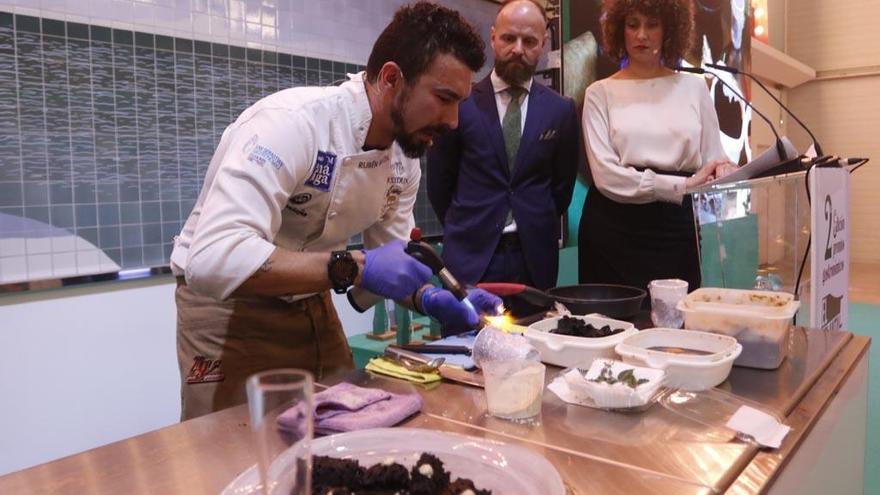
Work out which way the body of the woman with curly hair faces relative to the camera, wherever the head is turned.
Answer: toward the camera

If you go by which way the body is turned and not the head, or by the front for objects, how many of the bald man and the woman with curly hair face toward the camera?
2

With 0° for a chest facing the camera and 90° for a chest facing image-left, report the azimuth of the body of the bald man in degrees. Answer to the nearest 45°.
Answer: approximately 0°

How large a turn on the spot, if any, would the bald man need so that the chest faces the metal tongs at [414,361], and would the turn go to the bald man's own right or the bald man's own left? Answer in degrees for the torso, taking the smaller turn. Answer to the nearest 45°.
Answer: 0° — they already face it

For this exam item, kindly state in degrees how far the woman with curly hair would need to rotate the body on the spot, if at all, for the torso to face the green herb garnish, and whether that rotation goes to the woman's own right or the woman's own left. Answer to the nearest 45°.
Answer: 0° — they already face it

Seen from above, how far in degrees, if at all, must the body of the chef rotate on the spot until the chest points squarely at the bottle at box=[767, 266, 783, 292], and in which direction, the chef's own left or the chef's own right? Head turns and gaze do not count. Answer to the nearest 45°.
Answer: approximately 45° to the chef's own left

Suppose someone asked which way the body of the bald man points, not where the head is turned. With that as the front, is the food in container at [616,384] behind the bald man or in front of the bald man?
in front

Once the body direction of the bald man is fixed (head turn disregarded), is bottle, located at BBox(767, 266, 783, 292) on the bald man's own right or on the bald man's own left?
on the bald man's own left

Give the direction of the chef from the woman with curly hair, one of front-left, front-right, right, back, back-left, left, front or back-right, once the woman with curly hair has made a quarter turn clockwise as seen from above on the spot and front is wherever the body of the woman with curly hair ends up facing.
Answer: front-left

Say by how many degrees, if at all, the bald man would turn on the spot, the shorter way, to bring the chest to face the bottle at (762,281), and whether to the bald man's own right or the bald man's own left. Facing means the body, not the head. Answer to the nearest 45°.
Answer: approximately 45° to the bald man's own left

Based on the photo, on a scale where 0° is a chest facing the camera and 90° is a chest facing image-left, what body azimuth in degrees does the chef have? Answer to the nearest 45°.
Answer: approximately 315°

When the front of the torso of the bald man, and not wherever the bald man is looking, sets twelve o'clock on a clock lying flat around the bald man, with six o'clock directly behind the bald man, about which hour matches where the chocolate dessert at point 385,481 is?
The chocolate dessert is roughly at 12 o'clock from the bald man.

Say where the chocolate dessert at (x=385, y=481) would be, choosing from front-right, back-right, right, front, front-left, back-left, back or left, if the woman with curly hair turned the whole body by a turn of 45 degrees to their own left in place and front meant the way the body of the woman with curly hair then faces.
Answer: front-right

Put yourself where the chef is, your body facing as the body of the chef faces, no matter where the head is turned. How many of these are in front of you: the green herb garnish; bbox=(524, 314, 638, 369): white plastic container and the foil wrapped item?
3

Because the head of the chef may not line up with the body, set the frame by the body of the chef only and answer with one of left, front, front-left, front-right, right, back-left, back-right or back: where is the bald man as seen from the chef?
left
